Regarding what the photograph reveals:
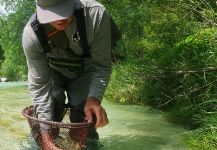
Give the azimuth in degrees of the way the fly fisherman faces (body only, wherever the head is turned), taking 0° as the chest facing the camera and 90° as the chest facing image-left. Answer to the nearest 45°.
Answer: approximately 0°
